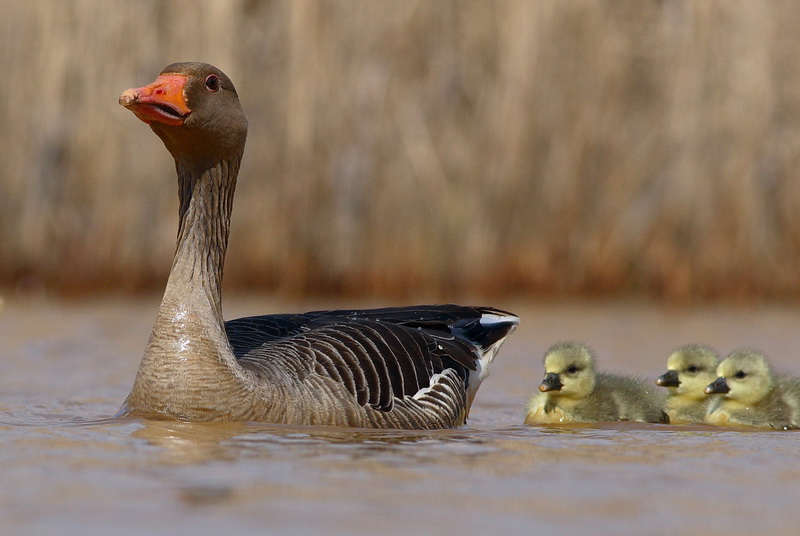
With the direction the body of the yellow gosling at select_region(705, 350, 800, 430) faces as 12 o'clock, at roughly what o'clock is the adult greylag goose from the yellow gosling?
The adult greylag goose is roughly at 11 o'clock from the yellow gosling.

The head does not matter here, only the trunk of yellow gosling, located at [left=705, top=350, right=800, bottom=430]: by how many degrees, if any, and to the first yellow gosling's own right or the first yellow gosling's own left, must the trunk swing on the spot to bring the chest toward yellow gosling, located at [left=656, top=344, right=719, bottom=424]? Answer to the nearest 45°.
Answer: approximately 45° to the first yellow gosling's own right

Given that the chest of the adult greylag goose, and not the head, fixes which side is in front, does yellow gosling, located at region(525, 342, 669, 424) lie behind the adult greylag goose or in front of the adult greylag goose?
behind

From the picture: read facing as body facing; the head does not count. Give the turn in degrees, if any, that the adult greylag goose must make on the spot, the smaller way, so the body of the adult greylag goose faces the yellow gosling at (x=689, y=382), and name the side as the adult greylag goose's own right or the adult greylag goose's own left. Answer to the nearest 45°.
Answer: approximately 180°

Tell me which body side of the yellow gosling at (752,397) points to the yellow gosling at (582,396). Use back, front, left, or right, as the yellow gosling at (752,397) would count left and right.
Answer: front

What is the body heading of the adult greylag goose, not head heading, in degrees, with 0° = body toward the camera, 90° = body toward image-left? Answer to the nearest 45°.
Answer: approximately 90°

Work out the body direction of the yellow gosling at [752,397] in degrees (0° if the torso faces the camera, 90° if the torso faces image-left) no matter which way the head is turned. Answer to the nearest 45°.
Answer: approximately 90°

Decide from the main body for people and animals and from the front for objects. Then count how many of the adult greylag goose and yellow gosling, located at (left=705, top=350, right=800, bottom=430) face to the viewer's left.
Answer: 2

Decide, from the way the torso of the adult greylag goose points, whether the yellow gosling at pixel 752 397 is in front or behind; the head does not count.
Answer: behind
